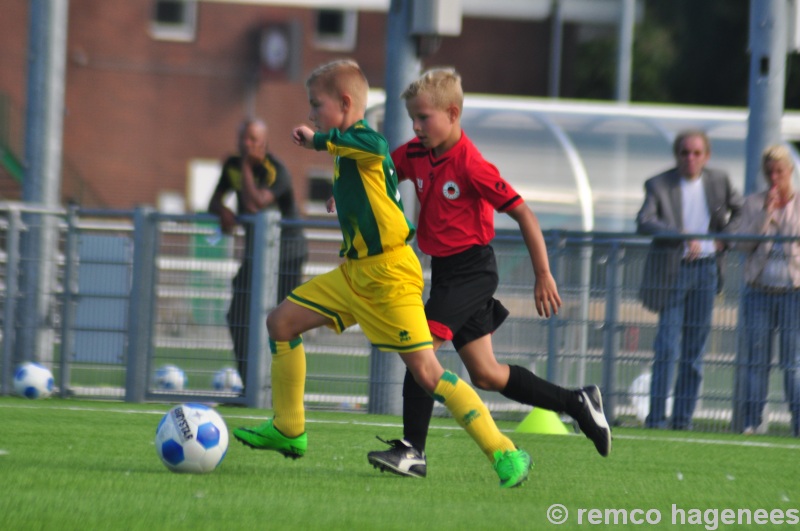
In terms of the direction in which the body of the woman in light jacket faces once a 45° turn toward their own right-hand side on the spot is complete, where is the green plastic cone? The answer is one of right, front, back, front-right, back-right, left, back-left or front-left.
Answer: front

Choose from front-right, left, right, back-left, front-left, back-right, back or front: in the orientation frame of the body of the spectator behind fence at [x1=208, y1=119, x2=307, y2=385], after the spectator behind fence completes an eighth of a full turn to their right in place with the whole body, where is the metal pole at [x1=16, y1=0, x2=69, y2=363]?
right

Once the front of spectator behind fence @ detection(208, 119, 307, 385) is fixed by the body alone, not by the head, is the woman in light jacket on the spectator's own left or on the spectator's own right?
on the spectator's own left

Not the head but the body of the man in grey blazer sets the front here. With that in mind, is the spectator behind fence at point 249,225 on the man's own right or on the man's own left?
on the man's own right

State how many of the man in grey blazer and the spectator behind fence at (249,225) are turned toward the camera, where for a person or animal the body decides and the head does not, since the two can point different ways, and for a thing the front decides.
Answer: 2

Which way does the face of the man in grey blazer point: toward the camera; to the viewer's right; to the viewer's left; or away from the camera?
toward the camera

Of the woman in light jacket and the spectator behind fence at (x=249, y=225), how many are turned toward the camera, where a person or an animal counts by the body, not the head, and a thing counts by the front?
2

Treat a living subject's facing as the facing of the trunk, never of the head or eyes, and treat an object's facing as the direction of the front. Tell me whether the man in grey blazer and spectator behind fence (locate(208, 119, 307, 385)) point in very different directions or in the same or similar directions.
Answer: same or similar directions

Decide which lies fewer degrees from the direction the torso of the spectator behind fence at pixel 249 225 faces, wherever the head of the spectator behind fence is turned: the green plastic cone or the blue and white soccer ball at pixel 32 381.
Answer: the green plastic cone

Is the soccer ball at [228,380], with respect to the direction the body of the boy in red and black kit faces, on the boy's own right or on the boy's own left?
on the boy's own right

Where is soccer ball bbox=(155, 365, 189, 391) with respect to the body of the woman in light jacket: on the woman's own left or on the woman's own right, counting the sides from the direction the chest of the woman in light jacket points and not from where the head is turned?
on the woman's own right

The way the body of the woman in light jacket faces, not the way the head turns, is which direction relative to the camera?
toward the camera

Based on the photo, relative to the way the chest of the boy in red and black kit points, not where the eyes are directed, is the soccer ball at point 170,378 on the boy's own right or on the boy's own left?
on the boy's own right

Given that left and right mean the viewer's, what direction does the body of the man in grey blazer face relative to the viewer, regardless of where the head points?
facing the viewer

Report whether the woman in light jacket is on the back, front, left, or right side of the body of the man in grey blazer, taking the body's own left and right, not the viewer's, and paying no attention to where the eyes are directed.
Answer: left

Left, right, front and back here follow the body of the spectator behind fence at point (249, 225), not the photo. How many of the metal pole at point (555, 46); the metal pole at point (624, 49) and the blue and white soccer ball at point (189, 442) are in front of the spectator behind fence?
1
